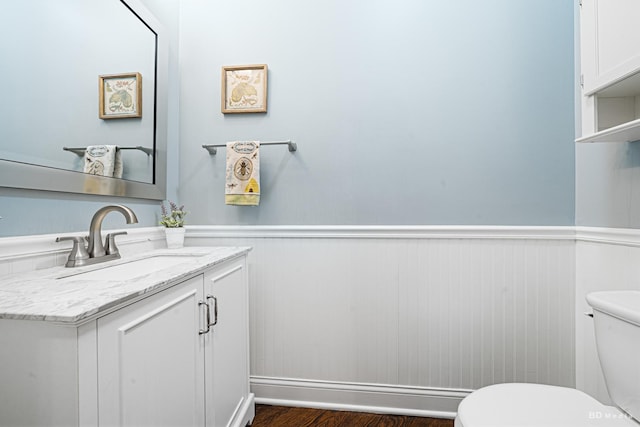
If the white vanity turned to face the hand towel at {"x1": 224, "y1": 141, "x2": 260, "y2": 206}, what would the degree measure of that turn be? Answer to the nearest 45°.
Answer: approximately 90° to its left

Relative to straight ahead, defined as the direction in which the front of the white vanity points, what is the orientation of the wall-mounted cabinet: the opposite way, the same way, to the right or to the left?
the opposite way

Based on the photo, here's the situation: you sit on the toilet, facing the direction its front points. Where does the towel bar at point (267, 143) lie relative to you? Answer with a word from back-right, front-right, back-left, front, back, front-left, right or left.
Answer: front-right

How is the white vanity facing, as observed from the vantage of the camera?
facing the viewer and to the right of the viewer

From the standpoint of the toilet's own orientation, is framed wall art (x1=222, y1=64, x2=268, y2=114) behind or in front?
in front

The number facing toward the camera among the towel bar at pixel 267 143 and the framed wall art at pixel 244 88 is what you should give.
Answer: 2

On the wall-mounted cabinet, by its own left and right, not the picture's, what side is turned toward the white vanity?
front

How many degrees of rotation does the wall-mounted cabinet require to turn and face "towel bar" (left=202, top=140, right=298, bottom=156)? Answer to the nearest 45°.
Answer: approximately 45° to its right

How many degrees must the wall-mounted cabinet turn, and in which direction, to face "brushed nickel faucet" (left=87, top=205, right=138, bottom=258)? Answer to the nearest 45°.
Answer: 0° — it already faces it
